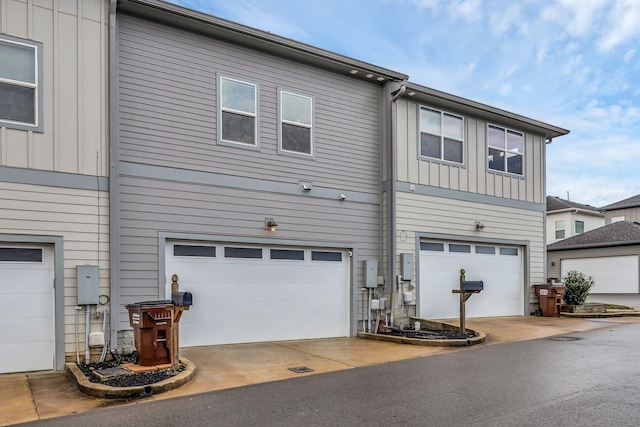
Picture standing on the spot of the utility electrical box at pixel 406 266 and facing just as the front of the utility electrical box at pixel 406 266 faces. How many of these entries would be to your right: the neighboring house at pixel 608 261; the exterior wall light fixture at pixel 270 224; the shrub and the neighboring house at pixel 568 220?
1

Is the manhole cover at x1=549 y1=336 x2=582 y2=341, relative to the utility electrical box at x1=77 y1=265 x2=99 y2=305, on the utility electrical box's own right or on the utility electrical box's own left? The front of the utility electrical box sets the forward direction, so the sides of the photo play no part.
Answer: on the utility electrical box's own left

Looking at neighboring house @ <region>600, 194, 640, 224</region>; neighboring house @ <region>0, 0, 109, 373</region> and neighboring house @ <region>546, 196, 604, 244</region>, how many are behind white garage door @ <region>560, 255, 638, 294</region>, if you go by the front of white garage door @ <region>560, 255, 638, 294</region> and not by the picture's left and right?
2

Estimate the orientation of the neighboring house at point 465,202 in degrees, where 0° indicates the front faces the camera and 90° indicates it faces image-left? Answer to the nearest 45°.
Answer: approximately 315°

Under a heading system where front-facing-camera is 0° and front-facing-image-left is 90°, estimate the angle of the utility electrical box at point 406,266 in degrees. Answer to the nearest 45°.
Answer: approximately 315°

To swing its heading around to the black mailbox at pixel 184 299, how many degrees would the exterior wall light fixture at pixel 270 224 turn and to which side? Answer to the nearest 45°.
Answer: approximately 45° to its right

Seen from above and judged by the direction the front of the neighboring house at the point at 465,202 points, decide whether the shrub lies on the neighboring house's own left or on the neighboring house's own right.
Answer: on the neighboring house's own left

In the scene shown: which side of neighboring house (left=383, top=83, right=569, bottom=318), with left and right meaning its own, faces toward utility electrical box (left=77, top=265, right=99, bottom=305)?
right

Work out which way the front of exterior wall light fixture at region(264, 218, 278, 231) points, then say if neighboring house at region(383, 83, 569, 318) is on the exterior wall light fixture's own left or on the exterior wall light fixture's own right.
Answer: on the exterior wall light fixture's own left

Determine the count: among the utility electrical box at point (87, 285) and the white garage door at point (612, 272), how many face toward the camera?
2
